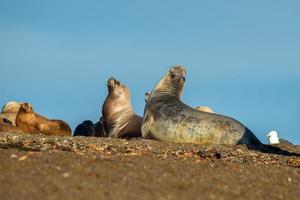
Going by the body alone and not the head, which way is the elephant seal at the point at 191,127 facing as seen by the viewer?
to the viewer's left

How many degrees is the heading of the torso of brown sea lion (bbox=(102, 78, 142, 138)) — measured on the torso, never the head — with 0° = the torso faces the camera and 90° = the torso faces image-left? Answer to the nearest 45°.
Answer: approximately 45°

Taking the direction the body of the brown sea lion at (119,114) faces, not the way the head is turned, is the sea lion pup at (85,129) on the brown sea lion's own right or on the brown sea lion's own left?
on the brown sea lion's own right

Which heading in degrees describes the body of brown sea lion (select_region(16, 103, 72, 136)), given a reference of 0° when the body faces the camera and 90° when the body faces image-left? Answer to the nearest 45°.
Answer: approximately 90°

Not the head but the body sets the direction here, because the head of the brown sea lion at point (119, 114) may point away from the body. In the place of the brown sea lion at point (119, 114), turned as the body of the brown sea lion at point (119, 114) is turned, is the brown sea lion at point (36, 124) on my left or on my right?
on my right

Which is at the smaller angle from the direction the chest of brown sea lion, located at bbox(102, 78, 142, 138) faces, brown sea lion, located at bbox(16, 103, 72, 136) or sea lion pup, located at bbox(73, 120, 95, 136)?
the brown sea lion

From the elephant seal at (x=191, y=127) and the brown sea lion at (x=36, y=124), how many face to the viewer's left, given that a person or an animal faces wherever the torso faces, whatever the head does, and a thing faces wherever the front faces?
2

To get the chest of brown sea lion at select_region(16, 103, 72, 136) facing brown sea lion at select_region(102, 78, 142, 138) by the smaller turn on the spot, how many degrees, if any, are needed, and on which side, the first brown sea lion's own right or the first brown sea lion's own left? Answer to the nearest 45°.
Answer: approximately 180°

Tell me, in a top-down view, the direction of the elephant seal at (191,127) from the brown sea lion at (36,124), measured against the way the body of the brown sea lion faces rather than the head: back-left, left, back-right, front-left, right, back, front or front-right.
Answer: back-left
